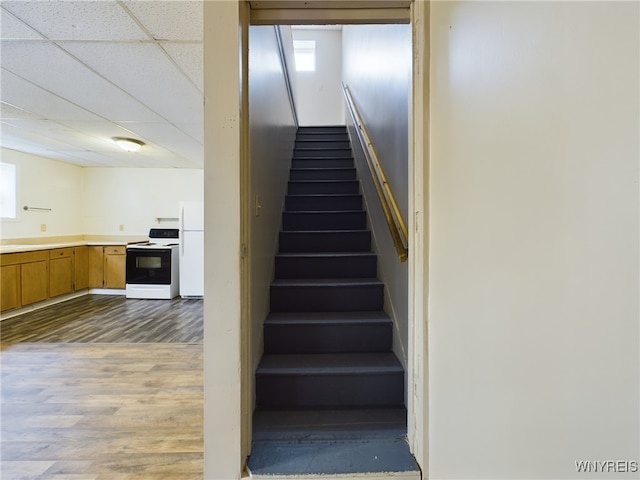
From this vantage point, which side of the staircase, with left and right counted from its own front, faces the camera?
front

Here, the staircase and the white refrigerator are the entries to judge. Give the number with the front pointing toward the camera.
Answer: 2

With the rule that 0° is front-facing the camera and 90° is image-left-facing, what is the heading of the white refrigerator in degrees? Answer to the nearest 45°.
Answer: approximately 0°

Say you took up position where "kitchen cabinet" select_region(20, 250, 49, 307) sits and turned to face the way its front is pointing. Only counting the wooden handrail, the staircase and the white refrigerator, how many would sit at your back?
0

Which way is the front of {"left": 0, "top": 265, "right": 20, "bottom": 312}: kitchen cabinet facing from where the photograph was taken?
facing the viewer and to the right of the viewer
